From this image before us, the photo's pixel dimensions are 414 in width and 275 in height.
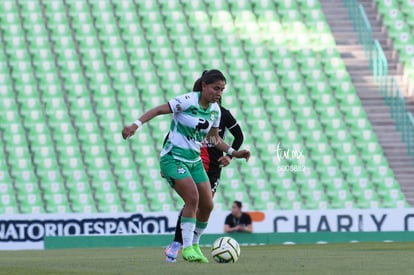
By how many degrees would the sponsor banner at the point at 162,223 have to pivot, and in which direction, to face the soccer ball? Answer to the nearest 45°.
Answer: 0° — it already faces it

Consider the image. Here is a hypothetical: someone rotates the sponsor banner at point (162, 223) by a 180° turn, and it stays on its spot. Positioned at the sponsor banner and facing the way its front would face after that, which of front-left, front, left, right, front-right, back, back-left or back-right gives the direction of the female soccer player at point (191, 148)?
back

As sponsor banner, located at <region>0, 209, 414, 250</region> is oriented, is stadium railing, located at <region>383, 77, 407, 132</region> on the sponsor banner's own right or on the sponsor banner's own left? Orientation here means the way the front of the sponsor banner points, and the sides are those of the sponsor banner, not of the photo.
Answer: on the sponsor banner's own left

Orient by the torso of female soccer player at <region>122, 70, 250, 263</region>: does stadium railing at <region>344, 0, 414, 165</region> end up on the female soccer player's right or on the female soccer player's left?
on the female soccer player's left

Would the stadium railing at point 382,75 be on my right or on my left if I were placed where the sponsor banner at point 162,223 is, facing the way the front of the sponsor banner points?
on my left

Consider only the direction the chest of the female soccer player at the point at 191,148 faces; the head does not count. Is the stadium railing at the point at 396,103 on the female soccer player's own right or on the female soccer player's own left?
on the female soccer player's own left

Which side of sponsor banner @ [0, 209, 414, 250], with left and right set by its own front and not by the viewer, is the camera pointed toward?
front

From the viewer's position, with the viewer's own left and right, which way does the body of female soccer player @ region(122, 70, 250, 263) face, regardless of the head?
facing the viewer and to the right of the viewer
